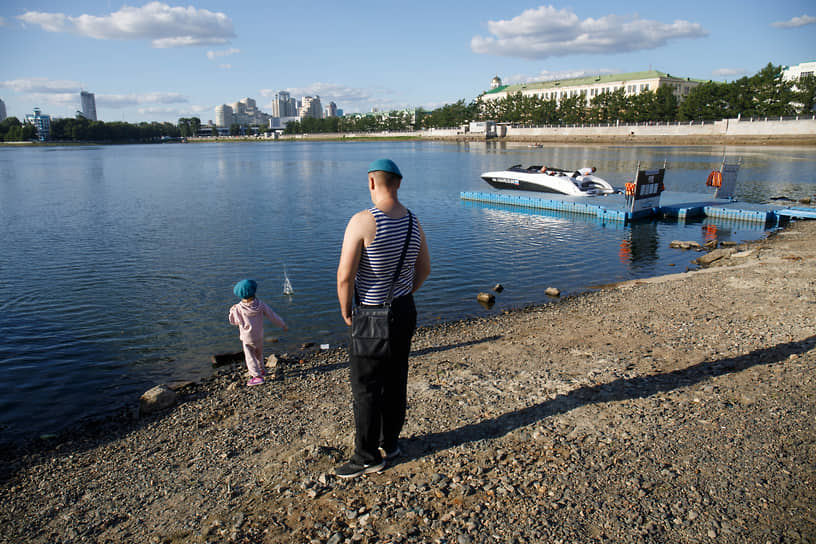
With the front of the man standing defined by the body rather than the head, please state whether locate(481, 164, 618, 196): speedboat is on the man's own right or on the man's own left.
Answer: on the man's own right

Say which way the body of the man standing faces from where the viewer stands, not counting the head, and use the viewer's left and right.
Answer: facing away from the viewer and to the left of the viewer

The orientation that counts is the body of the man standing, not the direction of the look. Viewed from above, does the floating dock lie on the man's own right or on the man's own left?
on the man's own right

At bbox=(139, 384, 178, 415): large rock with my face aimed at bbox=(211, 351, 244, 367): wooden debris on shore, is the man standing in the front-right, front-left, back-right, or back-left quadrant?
back-right

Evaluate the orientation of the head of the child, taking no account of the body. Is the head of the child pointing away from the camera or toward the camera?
away from the camera
